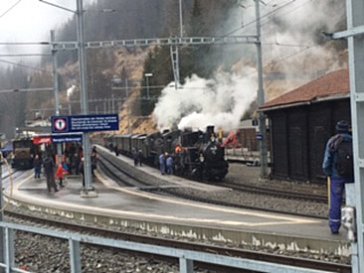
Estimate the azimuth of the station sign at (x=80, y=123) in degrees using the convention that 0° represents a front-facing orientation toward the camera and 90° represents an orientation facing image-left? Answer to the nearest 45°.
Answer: approximately 0°

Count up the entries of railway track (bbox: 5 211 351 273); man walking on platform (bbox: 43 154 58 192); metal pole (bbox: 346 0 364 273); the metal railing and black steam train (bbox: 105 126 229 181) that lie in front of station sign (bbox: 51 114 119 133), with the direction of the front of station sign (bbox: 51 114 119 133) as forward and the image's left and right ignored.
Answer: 3

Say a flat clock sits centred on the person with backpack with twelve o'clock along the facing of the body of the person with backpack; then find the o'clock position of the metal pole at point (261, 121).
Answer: The metal pole is roughly at 1 o'clock from the person with backpack.

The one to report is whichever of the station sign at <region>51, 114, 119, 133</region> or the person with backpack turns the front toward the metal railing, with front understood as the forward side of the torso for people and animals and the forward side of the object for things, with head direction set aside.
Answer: the station sign

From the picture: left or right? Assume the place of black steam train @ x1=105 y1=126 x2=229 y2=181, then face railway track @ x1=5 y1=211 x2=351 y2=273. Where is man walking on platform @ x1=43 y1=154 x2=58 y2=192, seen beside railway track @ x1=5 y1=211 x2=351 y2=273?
right

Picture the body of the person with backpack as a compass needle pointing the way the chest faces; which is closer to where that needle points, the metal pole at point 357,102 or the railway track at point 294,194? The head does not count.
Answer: the railway track

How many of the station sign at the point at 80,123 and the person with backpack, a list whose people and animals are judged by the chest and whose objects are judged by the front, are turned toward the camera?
1

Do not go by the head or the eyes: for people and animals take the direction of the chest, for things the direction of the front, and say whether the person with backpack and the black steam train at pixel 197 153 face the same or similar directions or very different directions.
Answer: very different directions

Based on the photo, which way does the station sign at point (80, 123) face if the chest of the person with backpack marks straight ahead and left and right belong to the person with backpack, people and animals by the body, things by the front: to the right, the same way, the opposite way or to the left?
the opposite way

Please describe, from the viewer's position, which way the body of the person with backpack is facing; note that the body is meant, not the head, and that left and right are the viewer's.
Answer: facing away from the viewer and to the left of the viewer

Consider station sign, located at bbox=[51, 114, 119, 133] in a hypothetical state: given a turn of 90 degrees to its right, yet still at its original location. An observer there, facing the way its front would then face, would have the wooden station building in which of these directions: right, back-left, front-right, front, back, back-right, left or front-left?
back

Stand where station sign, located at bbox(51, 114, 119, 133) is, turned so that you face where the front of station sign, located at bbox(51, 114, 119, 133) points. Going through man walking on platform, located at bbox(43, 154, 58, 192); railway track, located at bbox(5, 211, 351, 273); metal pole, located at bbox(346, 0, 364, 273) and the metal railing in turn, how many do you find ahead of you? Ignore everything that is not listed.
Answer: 3
